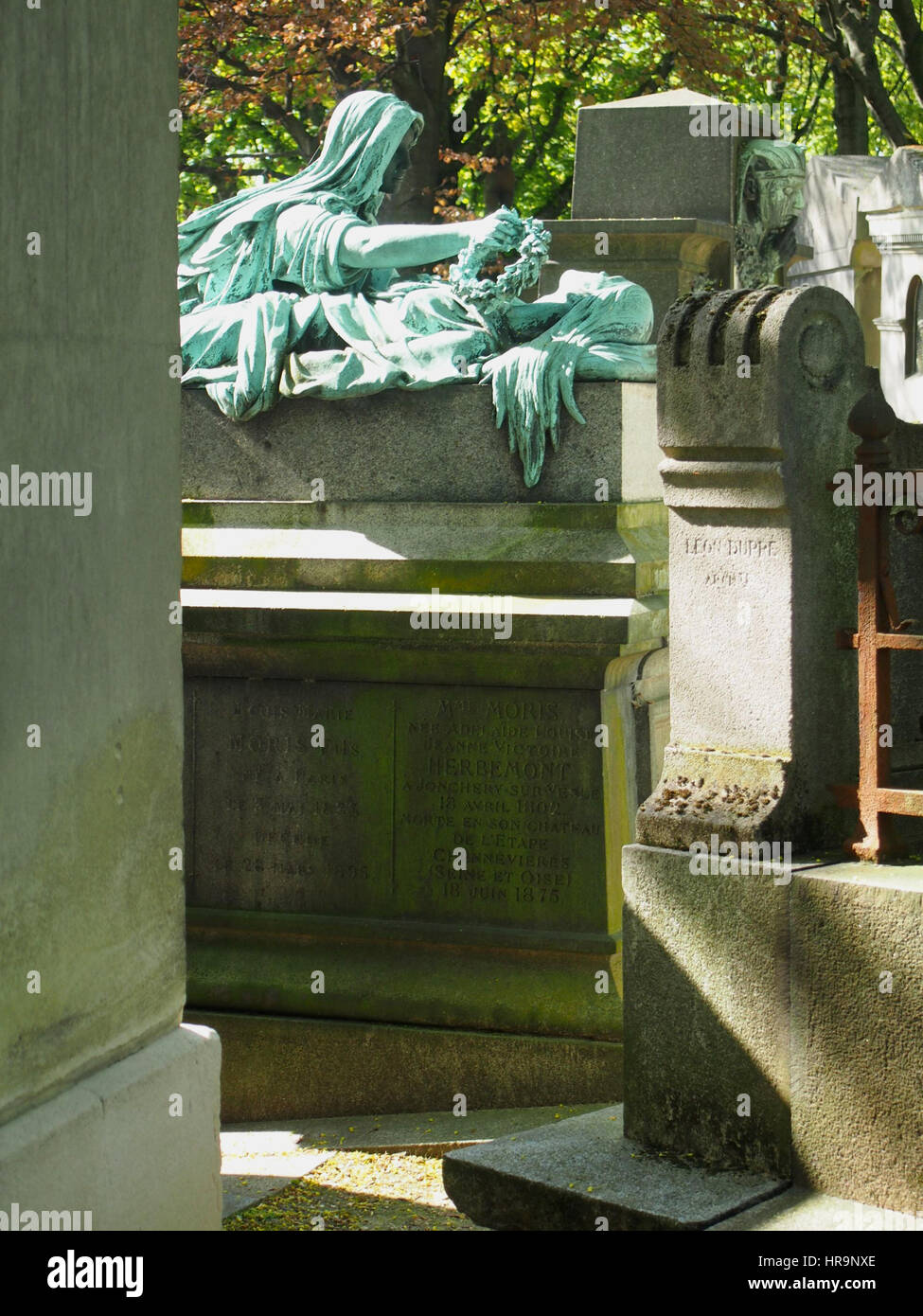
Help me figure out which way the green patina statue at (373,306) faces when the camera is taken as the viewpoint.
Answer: facing to the right of the viewer

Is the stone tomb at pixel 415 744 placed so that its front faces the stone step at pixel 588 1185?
yes

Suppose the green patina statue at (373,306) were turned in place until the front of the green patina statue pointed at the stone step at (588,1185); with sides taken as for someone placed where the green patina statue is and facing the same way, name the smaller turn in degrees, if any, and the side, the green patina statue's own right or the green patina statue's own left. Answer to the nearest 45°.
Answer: approximately 90° to the green patina statue's own right

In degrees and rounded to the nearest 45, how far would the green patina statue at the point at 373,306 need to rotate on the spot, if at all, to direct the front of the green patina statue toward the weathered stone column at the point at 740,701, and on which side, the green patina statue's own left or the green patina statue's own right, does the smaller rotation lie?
approximately 90° to the green patina statue's own right

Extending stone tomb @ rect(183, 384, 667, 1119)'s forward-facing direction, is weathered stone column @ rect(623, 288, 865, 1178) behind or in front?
in front

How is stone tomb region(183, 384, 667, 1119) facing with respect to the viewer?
toward the camera
